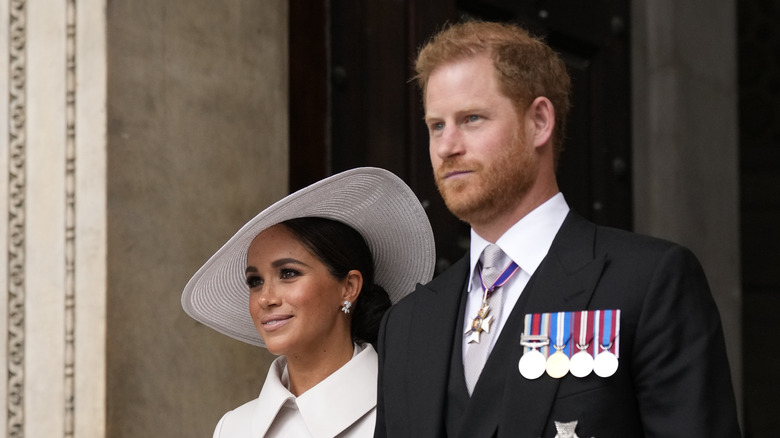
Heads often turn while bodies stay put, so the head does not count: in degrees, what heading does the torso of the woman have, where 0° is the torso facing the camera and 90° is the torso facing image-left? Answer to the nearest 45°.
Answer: approximately 45°

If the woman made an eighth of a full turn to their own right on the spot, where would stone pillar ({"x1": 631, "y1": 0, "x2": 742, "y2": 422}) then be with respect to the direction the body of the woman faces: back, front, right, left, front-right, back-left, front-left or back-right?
back-right

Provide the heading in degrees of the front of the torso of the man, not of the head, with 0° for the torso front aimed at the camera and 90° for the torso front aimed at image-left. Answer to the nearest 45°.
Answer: approximately 45°

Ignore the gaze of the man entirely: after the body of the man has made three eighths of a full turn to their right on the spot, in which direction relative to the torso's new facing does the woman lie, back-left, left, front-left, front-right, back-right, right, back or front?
front-left

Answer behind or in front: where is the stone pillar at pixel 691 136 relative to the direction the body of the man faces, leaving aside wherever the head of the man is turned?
behind
